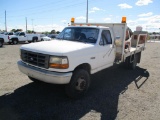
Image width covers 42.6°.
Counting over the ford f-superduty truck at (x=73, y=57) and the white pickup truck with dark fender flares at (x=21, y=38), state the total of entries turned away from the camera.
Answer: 0

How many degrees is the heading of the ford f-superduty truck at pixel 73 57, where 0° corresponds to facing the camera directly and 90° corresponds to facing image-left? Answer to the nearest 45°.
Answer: approximately 45°

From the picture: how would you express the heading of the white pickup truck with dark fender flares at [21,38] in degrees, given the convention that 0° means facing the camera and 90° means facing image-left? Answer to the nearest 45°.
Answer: approximately 45°

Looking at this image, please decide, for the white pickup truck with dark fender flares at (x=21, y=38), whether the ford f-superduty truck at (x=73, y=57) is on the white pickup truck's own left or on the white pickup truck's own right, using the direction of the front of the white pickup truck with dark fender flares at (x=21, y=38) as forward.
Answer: on the white pickup truck's own left
